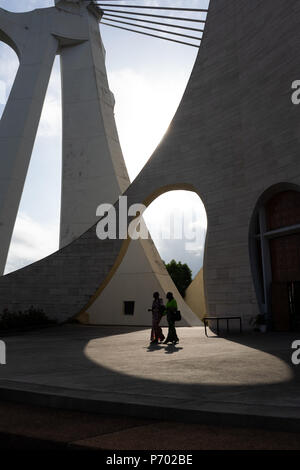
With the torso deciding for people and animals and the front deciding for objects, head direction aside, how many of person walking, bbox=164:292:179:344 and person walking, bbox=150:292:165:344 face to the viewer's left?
2

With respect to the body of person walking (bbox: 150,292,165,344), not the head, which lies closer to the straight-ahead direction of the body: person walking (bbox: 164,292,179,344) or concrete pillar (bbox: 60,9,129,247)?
the concrete pillar

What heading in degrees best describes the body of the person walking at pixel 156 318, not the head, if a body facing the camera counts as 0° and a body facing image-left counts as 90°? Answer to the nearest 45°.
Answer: approximately 90°

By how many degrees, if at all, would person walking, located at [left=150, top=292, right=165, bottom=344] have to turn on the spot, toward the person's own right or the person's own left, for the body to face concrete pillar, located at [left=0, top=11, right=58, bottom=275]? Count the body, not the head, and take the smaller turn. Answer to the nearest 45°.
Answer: approximately 45° to the person's own right

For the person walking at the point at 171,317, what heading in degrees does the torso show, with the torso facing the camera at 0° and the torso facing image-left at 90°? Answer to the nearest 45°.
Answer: approximately 90°

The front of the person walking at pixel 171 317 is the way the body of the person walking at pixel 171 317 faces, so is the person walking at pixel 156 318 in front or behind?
in front
